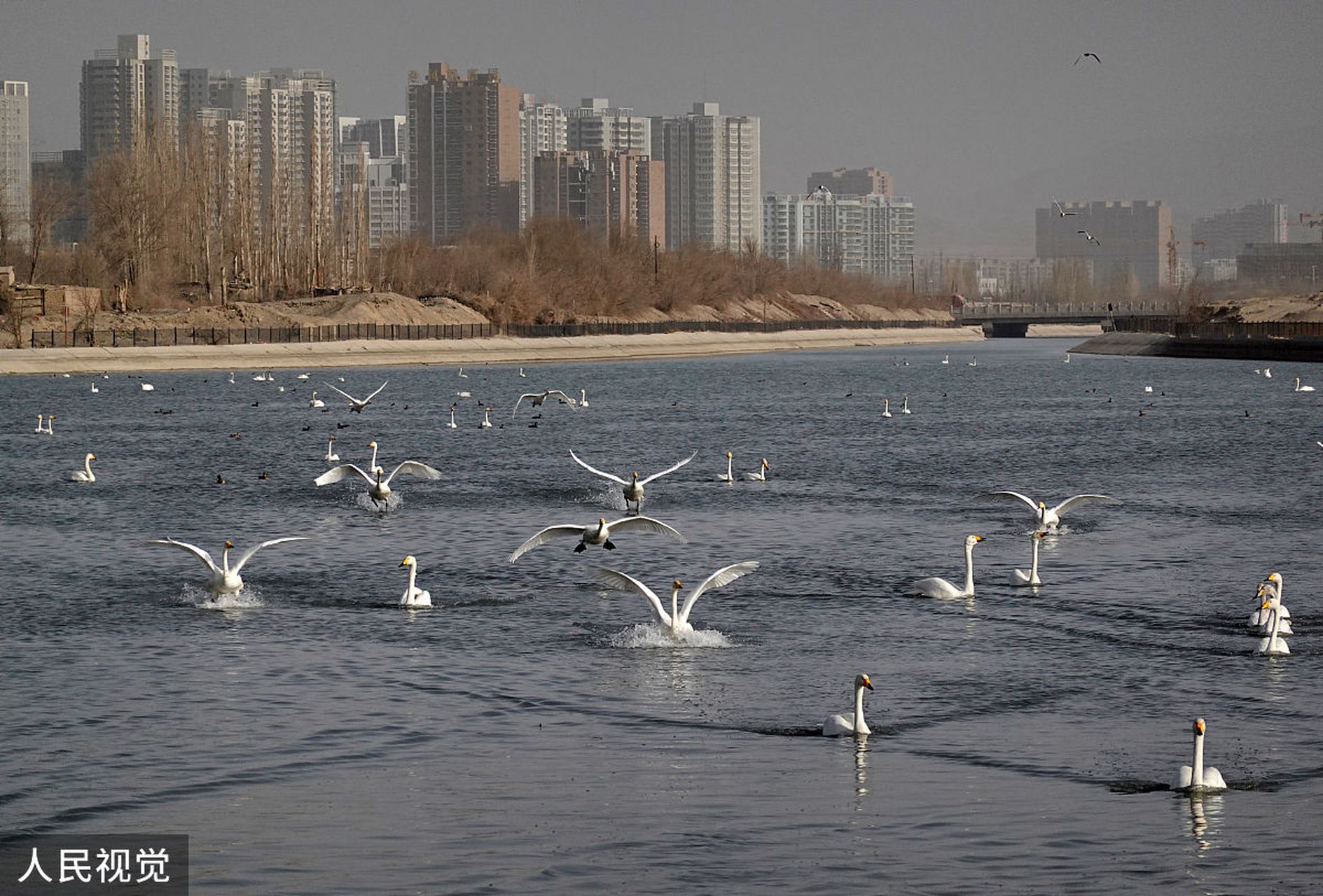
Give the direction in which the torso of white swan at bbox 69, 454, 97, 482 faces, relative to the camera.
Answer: to the viewer's right

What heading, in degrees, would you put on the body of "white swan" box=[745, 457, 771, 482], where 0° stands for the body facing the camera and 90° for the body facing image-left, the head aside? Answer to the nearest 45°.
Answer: approximately 270°

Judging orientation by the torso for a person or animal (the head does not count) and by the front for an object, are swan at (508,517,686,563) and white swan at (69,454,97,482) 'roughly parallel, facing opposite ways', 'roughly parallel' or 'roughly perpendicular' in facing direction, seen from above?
roughly perpendicular

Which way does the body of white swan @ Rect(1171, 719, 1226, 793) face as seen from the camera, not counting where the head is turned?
toward the camera

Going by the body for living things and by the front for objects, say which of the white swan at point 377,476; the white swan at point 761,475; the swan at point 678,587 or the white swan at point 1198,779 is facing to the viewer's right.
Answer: the white swan at point 761,475

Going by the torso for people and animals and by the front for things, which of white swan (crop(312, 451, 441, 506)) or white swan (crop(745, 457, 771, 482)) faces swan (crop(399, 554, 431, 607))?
white swan (crop(312, 451, 441, 506))

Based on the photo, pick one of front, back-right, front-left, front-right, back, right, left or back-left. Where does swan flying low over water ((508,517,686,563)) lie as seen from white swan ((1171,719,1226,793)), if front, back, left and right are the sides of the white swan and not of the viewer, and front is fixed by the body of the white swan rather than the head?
back-right

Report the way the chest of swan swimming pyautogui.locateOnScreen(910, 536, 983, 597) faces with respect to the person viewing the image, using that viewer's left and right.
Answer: facing to the right of the viewer

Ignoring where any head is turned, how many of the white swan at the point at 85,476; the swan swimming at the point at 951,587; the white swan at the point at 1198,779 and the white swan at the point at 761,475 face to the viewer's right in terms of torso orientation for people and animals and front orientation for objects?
3

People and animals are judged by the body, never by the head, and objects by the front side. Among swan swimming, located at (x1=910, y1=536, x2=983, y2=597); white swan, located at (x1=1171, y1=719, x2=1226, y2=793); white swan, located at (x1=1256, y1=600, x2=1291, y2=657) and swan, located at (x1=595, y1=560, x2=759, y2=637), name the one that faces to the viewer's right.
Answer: the swan swimming

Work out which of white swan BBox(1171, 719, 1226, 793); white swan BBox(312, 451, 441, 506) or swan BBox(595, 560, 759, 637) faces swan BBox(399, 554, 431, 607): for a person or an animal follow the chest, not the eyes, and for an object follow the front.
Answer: white swan BBox(312, 451, 441, 506)

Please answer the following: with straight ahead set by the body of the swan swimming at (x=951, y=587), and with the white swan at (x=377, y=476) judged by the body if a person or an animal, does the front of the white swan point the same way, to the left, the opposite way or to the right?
to the right

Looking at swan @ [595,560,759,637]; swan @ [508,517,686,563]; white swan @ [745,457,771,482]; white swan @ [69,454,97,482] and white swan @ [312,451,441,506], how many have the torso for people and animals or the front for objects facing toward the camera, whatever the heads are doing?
3

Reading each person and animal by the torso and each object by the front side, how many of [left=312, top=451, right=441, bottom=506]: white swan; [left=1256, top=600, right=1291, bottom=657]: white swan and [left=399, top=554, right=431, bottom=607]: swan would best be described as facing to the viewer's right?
0
